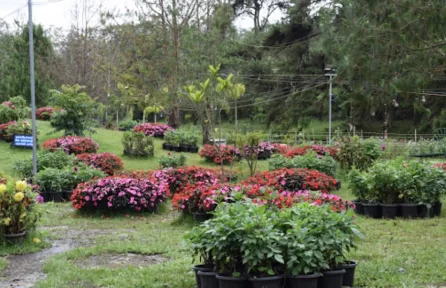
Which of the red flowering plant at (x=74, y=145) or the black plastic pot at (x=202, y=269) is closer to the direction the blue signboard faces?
the black plastic pot

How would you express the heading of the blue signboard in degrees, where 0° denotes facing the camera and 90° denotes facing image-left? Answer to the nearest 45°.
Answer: approximately 0°

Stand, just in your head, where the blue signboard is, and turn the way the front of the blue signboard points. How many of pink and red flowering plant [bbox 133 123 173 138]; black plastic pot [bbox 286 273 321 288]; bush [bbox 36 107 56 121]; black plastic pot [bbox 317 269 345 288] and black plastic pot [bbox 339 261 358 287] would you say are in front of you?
3

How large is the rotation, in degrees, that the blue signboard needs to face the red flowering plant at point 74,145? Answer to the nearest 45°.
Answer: approximately 45° to its left

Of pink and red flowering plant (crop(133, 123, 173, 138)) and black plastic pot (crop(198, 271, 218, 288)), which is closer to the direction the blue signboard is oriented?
the black plastic pot

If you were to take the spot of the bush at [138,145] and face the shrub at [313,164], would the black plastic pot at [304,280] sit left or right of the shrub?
right

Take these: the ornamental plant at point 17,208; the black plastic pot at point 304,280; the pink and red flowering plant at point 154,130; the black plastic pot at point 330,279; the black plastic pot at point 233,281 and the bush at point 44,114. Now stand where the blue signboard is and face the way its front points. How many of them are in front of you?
4

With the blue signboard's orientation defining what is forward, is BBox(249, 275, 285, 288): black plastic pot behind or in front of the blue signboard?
in front

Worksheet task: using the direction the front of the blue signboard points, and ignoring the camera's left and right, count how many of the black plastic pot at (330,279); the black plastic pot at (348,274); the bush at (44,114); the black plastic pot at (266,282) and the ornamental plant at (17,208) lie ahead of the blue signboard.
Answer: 4

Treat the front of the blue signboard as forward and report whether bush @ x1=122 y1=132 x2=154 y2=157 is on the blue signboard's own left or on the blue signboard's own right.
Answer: on the blue signboard's own left

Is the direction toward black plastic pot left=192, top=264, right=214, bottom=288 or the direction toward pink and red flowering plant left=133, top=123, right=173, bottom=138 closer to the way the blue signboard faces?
the black plastic pot

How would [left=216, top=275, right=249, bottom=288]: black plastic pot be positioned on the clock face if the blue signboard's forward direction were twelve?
The black plastic pot is roughly at 12 o'clock from the blue signboard.

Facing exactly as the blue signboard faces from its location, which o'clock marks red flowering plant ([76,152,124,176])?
The red flowering plant is roughly at 11 o'clock from the blue signboard.

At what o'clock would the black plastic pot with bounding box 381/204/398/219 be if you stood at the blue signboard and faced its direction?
The black plastic pot is roughly at 11 o'clock from the blue signboard.

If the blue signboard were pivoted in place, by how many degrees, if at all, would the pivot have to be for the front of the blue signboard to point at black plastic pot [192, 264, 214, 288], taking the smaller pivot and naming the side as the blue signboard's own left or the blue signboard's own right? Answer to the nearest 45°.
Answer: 0° — it already faces it

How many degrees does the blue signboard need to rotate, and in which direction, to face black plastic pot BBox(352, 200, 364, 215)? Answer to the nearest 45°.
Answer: approximately 45° to its left
